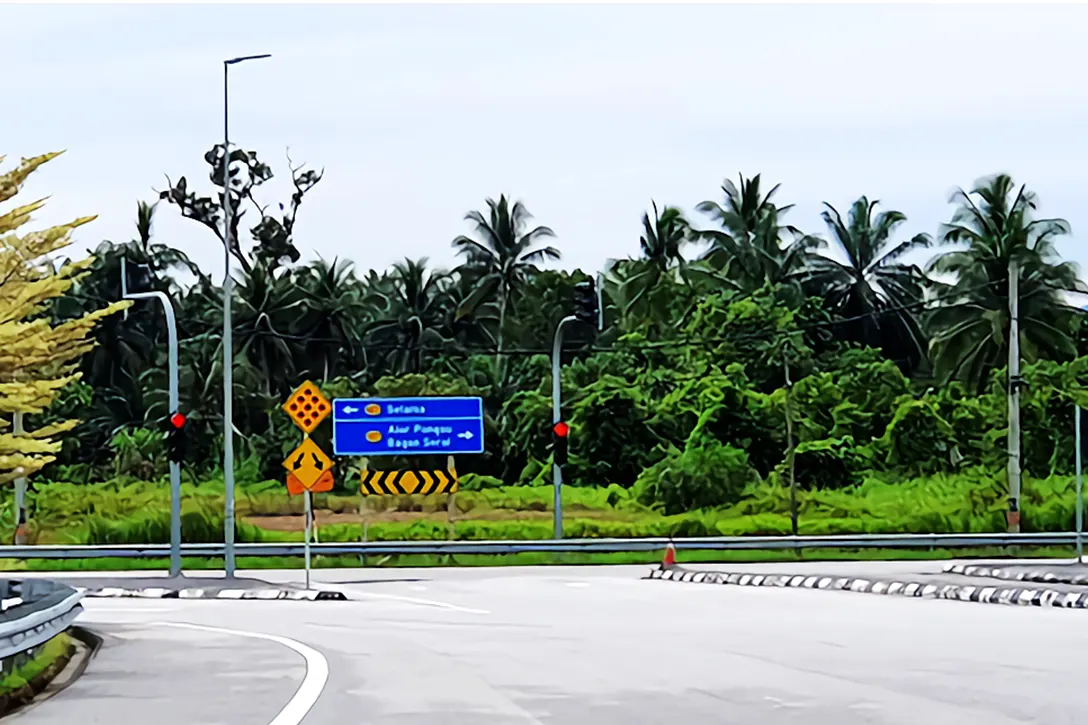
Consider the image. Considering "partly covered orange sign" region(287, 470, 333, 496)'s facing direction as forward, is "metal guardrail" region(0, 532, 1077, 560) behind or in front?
behind

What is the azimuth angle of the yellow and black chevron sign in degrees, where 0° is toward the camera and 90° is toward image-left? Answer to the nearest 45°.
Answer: approximately 0°

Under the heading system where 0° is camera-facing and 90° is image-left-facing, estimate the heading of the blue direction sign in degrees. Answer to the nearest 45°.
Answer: approximately 0°

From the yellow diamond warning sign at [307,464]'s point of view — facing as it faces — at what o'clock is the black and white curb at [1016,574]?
The black and white curb is roughly at 9 o'clock from the yellow diamond warning sign.

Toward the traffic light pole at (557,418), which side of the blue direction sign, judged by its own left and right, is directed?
left
